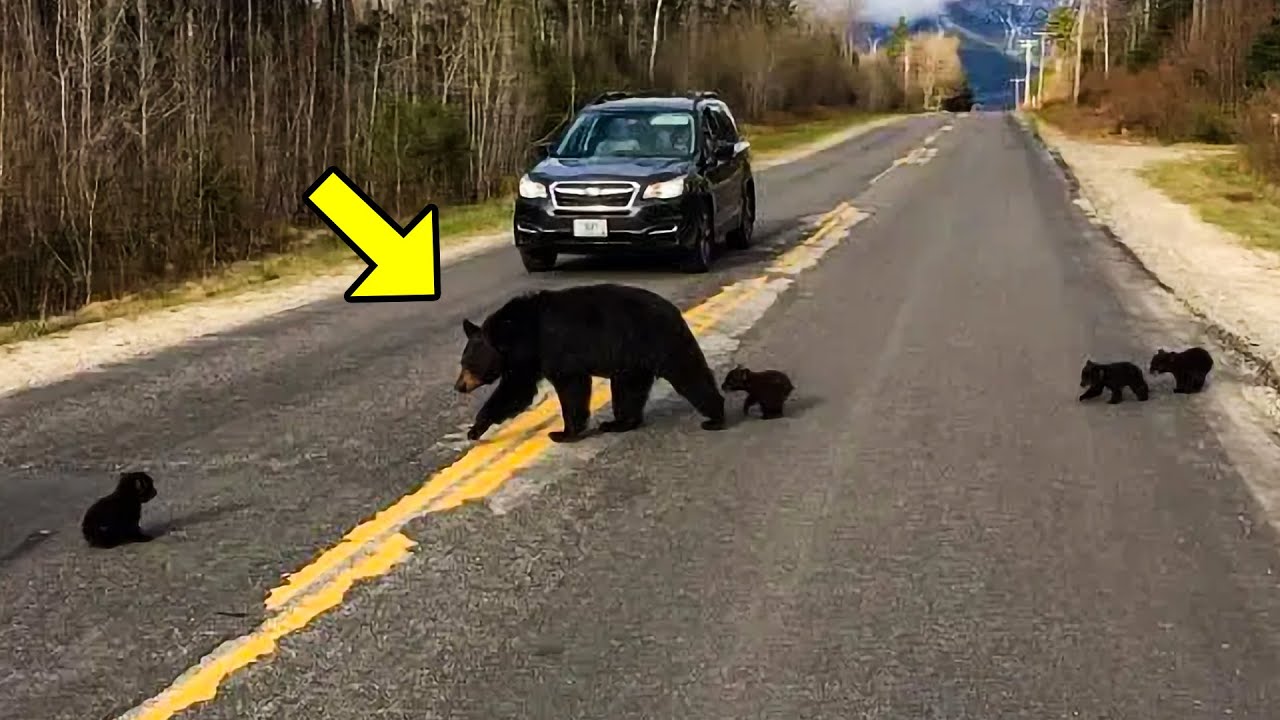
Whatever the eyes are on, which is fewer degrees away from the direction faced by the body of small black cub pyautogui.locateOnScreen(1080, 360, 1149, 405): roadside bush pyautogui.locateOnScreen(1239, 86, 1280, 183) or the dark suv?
the dark suv

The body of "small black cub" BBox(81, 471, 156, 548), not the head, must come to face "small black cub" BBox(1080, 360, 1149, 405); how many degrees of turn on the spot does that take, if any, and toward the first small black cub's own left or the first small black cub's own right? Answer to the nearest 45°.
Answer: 0° — it already faces it

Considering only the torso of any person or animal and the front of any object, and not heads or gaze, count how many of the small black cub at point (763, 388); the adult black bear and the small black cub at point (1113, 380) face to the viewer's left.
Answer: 3

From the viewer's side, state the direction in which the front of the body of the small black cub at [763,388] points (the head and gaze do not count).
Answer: to the viewer's left

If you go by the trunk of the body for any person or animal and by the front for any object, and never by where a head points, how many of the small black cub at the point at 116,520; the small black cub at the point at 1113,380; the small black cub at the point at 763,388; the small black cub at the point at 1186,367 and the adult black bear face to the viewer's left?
4

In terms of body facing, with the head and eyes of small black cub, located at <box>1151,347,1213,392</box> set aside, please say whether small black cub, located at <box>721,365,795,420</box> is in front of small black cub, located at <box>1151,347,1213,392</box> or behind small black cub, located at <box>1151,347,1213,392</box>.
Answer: in front

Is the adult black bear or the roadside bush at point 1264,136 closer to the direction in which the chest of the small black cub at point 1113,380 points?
the adult black bear

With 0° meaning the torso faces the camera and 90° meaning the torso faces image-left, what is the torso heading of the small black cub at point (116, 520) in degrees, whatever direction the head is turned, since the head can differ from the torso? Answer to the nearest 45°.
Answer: approximately 270°

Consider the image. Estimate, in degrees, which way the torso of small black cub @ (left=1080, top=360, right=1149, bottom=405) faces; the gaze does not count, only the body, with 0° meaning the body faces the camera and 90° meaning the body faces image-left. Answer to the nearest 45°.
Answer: approximately 90°

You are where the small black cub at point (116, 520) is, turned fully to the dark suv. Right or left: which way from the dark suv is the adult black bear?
right

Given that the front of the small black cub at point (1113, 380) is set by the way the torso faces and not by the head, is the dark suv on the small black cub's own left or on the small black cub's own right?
on the small black cub's own right

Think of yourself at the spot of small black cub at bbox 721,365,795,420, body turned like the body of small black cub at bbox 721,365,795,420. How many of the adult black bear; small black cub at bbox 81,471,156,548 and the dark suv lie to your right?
1

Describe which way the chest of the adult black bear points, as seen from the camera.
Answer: to the viewer's left

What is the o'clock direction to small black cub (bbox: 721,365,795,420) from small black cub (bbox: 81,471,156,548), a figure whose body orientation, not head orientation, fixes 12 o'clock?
small black cub (bbox: 721,365,795,420) is roughly at 11 o'clock from small black cub (bbox: 81,471,156,548).

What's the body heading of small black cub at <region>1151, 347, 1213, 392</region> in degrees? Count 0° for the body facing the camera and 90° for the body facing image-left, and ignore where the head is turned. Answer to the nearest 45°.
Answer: approximately 90°

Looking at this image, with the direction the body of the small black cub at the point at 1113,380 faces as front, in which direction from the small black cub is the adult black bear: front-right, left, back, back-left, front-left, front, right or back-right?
front-left
